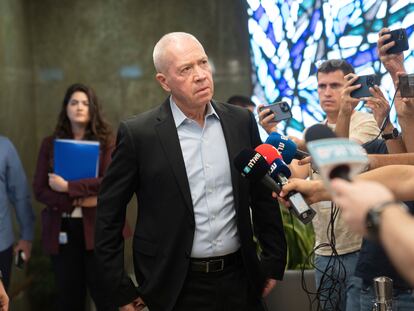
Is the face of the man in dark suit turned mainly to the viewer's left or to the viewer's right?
to the viewer's right

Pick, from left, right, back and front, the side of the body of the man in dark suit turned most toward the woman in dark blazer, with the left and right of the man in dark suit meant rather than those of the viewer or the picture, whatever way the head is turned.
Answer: back

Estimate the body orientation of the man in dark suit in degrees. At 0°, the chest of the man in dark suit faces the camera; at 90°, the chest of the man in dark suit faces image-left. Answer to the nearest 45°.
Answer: approximately 315°

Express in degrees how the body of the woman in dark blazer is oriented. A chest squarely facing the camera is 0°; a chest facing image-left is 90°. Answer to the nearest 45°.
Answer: approximately 0°
